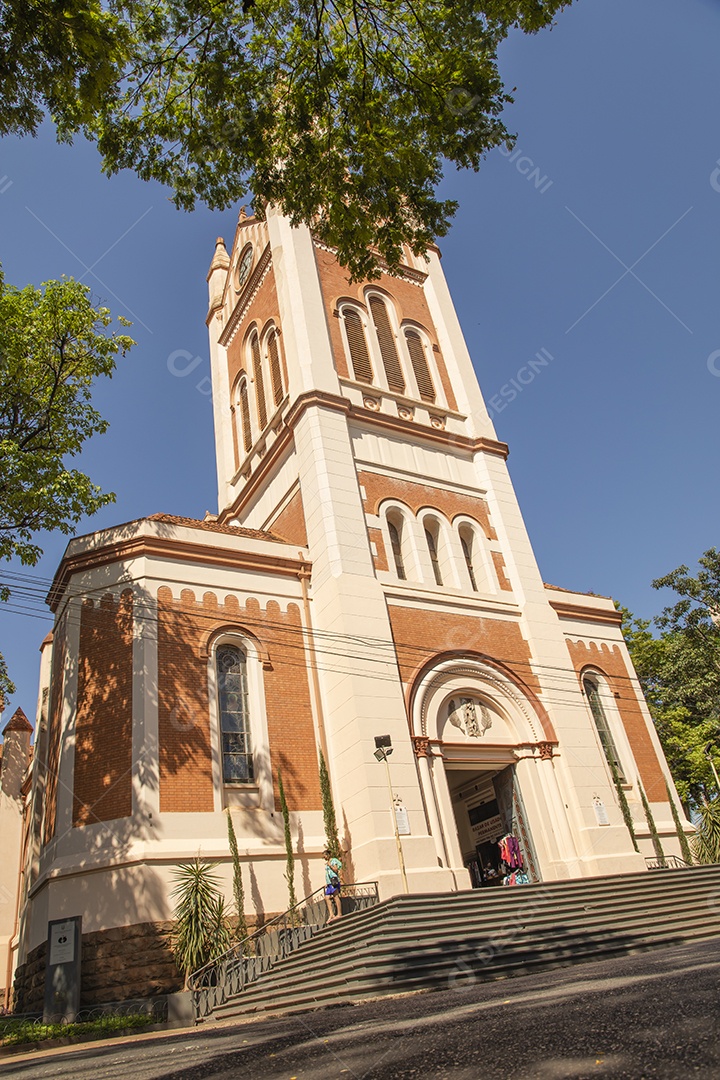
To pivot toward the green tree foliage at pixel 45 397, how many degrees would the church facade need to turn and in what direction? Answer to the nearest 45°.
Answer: approximately 90° to its right

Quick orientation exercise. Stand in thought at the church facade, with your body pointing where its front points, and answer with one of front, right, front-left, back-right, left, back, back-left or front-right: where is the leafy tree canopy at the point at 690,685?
left
